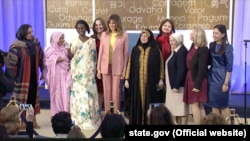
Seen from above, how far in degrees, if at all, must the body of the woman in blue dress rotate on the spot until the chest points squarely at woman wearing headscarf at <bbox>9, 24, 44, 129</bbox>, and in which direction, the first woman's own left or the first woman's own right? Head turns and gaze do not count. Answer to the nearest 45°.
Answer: approximately 45° to the first woman's own right

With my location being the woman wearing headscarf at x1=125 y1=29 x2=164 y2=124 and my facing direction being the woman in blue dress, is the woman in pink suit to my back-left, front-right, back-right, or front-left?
back-left

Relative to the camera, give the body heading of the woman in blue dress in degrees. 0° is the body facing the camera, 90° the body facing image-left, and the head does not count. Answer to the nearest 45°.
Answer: approximately 45°

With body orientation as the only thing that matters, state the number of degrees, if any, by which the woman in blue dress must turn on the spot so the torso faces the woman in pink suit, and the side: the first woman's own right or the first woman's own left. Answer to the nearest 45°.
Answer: approximately 45° to the first woman's own right

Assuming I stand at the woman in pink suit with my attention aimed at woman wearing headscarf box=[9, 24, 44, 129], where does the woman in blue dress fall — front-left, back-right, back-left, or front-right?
back-left

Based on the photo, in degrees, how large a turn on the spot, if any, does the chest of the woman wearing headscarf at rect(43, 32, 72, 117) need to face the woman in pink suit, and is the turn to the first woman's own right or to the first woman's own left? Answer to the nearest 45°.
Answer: approximately 45° to the first woman's own left

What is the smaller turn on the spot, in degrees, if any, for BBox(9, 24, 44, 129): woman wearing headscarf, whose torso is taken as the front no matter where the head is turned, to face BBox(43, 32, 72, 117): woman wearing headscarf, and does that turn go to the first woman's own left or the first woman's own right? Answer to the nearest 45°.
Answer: approximately 45° to the first woman's own left

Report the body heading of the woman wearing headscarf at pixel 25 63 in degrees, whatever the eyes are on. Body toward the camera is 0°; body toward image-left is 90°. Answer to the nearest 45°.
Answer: approximately 315°

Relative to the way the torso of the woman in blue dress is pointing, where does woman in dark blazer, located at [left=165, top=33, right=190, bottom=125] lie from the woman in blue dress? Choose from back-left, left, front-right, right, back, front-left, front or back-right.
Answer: front-right
